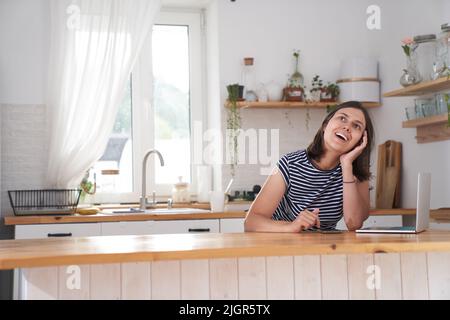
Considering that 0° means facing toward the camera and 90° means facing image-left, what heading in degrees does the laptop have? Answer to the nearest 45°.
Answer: approximately 90°

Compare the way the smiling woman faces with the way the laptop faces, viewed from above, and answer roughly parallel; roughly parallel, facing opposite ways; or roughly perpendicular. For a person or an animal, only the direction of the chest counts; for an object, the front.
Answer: roughly perpendicular

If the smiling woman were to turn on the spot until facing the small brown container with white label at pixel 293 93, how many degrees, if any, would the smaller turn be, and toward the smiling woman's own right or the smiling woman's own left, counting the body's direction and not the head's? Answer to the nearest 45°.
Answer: approximately 180°

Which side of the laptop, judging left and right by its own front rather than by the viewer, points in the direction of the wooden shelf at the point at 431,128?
right

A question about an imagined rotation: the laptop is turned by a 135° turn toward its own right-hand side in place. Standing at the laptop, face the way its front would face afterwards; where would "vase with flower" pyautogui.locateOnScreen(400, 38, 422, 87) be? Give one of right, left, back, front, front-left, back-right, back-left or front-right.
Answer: front-left

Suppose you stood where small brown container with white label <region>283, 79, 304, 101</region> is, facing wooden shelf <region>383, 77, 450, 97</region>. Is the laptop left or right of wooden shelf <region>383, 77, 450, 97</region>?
right

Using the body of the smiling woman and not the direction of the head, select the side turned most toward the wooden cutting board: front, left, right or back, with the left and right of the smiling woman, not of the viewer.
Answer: back

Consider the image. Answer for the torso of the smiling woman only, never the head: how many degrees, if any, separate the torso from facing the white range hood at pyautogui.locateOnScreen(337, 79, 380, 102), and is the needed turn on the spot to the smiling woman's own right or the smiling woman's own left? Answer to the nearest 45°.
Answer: approximately 180°

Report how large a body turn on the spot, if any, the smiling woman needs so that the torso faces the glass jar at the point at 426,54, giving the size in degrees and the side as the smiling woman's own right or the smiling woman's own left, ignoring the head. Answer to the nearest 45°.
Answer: approximately 135° to the smiling woman's own left

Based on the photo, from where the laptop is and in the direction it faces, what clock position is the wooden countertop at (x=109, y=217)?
The wooden countertop is roughly at 1 o'clock from the laptop.

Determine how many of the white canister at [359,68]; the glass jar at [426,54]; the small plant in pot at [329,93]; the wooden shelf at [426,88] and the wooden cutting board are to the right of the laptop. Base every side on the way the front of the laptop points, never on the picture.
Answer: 5
